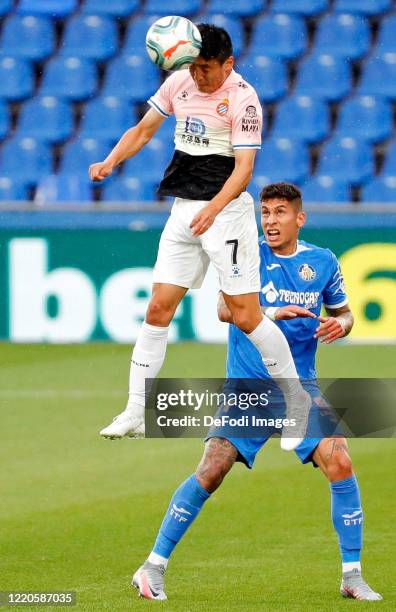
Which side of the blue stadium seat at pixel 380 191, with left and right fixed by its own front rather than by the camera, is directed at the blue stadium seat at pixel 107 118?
right

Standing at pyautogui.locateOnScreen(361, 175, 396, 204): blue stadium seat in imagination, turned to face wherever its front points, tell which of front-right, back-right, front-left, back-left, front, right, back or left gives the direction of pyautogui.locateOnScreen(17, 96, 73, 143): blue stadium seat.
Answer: right

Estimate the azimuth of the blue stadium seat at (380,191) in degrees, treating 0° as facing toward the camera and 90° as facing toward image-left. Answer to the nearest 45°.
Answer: approximately 0°

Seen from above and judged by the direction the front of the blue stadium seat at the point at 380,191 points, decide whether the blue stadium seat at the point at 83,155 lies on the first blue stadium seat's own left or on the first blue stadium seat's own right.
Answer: on the first blue stadium seat's own right

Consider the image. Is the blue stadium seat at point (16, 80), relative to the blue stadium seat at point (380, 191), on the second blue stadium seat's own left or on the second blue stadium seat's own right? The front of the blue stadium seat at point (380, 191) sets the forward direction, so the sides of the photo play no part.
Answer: on the second blue stadium seat's own right

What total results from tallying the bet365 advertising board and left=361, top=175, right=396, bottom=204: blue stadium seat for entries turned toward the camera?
2

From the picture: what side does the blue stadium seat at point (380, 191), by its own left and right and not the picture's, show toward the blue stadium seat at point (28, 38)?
right

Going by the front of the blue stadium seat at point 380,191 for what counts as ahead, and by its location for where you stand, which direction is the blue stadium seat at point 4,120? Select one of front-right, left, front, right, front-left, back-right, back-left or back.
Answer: right
